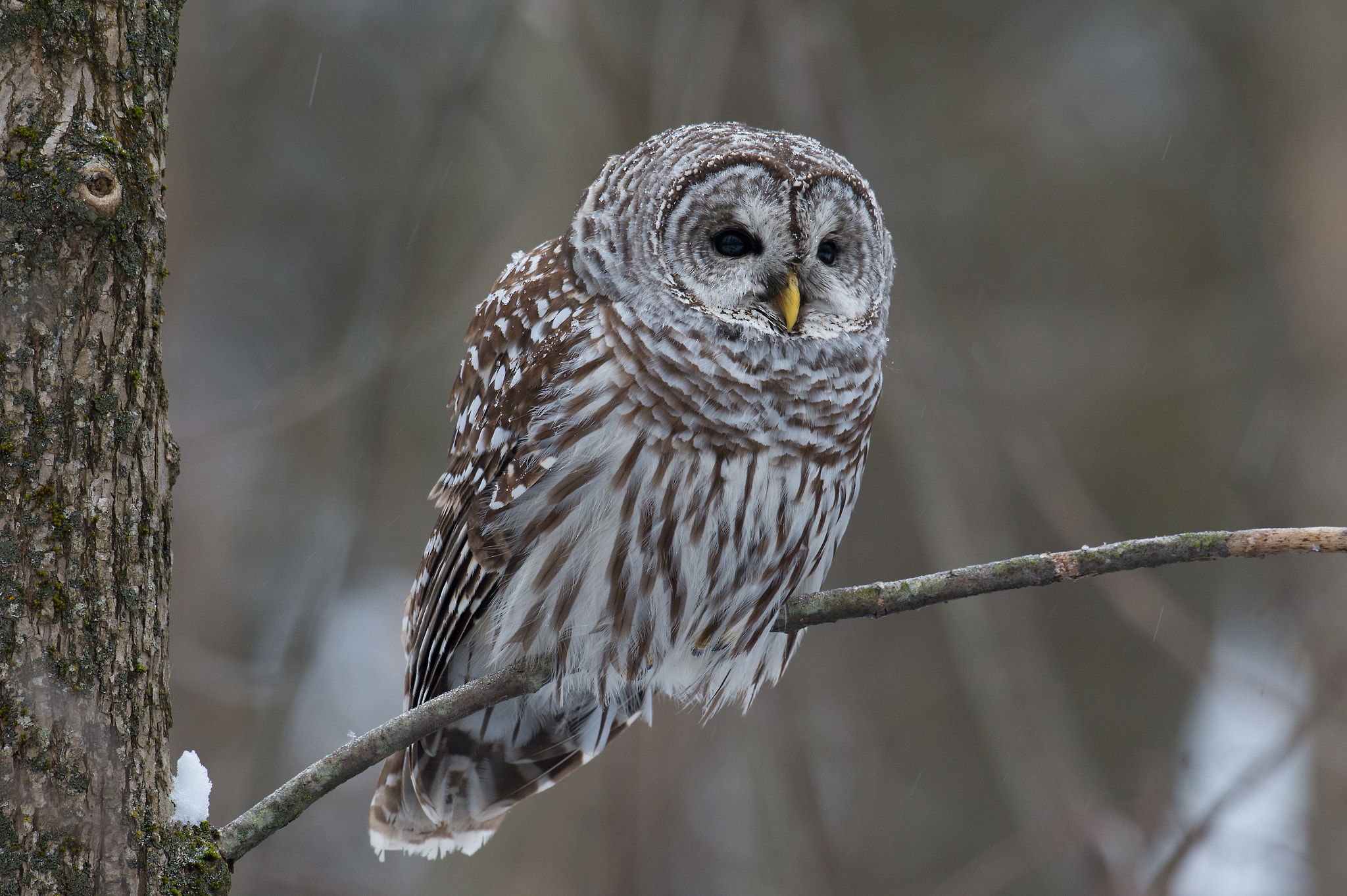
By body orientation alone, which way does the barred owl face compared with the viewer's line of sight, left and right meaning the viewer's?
facing the viewer and to the right of the viewer

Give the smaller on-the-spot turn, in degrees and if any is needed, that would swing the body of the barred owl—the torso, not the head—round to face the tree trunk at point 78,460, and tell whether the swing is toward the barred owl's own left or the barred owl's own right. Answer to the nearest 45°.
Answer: approximately 90° to the barred owl's own right
